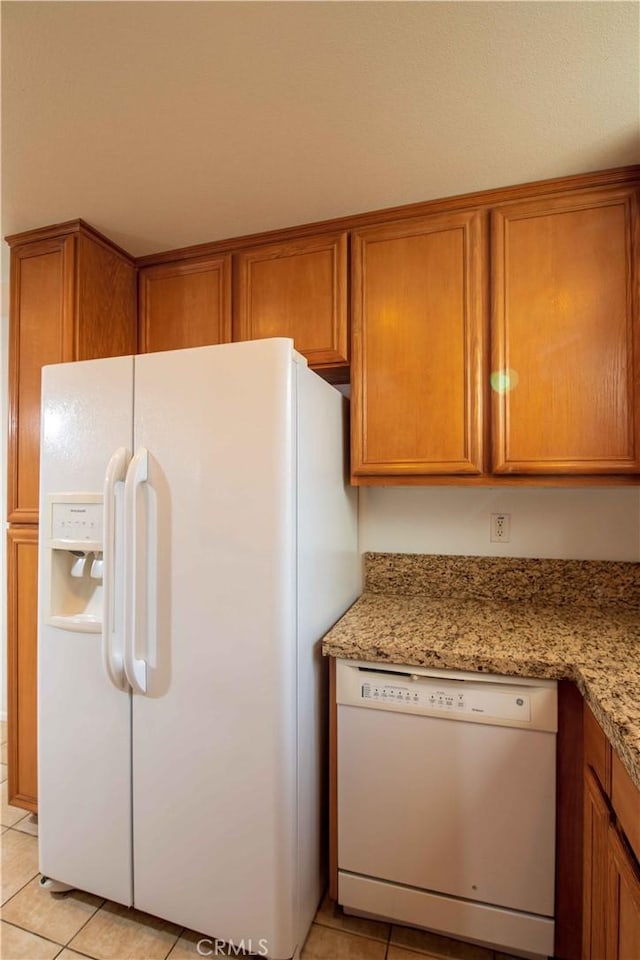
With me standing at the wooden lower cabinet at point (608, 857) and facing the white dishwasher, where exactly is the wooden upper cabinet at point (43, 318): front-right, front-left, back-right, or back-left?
front-left

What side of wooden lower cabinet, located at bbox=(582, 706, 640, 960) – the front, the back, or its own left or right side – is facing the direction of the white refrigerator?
front

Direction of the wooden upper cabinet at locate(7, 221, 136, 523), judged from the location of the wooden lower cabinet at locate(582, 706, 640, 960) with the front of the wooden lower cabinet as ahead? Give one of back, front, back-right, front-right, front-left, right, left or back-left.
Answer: front

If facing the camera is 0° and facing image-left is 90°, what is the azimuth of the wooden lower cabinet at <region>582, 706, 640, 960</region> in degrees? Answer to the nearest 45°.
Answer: approximately 90°

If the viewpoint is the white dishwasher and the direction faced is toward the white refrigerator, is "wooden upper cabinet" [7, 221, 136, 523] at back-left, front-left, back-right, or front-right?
front-right

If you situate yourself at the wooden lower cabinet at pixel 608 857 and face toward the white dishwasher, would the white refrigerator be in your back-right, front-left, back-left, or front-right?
front-left
